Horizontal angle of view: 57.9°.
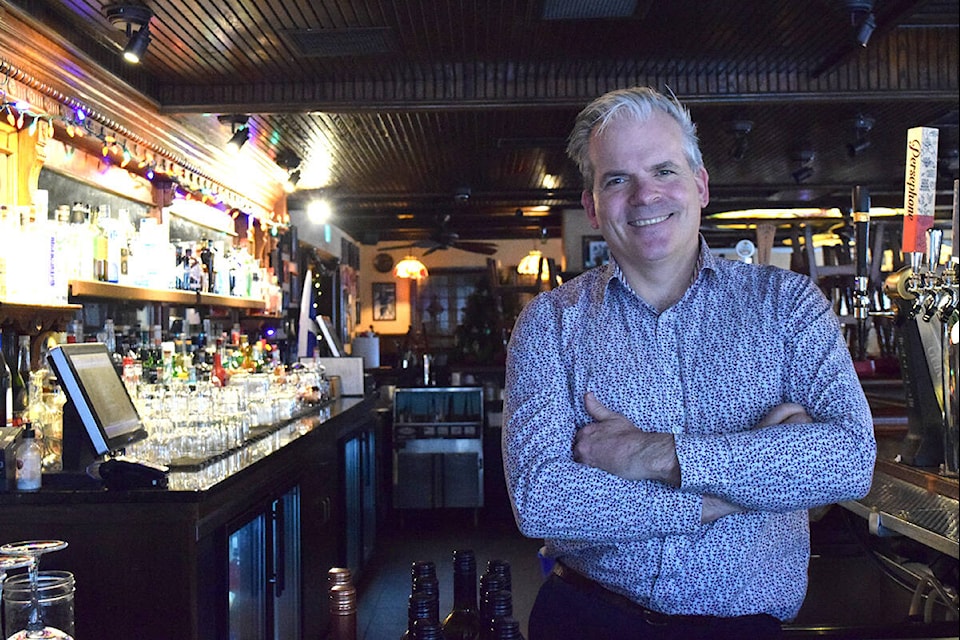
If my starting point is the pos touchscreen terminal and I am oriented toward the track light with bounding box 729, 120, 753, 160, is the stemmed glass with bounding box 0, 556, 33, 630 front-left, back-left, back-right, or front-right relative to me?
back-right

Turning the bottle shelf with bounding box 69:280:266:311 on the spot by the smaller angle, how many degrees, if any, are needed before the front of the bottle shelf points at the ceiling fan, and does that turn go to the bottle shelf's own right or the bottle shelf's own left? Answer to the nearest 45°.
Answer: approximately 90° to the bottle shelf's own left

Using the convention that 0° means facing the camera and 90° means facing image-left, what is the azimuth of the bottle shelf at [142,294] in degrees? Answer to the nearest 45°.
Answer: approximately 315°

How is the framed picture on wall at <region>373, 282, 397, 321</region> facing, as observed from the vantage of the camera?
facing the viewer

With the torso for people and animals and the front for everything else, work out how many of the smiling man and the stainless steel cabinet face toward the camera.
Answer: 2

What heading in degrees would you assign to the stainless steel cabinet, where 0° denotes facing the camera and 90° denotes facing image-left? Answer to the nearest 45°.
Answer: approximately 0°

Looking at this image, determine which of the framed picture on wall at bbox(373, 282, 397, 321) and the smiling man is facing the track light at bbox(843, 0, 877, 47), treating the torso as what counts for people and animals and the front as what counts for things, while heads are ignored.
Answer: the framed picture on wall

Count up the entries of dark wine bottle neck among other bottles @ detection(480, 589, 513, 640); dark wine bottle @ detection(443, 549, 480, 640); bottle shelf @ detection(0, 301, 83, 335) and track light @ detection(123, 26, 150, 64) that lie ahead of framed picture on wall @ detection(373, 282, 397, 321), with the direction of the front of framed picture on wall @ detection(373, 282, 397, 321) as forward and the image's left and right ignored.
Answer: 4

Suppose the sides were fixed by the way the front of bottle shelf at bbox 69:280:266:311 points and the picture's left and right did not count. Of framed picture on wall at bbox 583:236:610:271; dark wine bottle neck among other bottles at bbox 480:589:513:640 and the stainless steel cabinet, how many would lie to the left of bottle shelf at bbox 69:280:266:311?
2

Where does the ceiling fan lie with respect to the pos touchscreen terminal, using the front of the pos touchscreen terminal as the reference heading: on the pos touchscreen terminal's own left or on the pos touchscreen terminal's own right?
on the pos touchscreen terminal's own left

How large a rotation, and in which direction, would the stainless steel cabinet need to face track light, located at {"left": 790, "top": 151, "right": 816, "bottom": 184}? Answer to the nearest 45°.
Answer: approximately 90° to its left

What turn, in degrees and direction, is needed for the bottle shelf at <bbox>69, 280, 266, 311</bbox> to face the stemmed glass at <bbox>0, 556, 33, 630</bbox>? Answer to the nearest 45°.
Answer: approximately 45° to its right

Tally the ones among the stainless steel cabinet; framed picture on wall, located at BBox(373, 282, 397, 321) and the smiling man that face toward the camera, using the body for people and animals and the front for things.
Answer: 3
